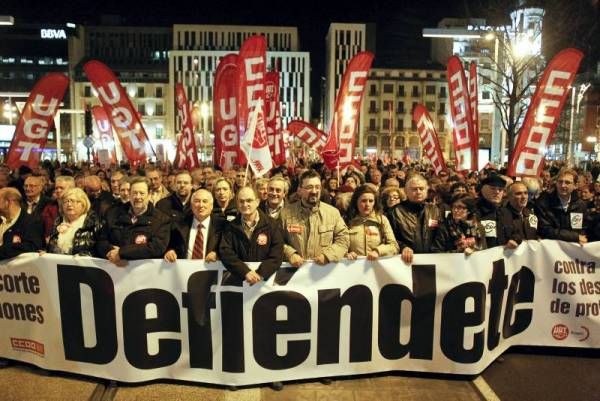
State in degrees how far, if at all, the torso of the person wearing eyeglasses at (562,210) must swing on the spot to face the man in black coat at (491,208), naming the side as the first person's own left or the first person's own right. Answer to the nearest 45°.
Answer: approximately 45° to the first person's own right

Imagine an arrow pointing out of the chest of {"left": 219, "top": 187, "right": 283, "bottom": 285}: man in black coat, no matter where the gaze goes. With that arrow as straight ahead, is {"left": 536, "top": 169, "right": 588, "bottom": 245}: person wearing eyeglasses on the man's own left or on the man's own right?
on the man's own left

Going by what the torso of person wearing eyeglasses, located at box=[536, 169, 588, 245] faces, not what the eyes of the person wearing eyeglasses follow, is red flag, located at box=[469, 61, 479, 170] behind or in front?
behind

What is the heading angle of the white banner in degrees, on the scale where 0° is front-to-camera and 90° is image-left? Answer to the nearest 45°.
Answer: approximately 0°

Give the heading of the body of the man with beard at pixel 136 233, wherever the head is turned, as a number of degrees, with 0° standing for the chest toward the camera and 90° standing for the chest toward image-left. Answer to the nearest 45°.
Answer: approximately 0°

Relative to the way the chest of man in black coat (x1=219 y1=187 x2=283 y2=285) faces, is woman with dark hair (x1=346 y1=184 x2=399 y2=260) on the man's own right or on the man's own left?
on the man's own left

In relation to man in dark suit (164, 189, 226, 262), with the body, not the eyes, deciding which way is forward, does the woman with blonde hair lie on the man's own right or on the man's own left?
on the man's own right
